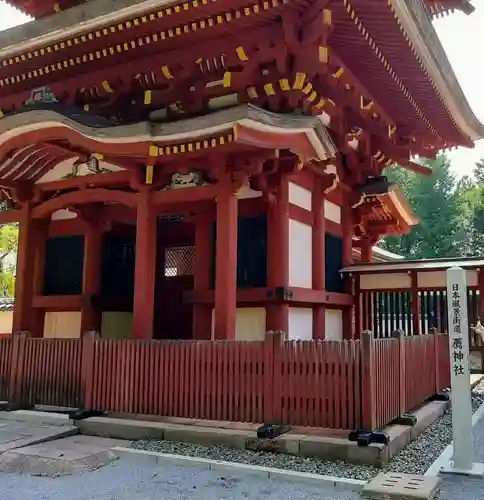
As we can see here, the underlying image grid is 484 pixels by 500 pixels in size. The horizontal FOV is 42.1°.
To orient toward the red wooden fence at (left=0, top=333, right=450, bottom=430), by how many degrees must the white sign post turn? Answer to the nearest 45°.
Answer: approximately 90° to its right

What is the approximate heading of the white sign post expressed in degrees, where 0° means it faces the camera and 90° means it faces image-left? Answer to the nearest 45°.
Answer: approximately 0°

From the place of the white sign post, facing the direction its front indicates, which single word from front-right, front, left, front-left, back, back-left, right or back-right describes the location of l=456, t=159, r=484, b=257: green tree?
back

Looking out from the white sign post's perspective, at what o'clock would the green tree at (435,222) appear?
The green tree is roughly at 6 o'clock from the white sign post.
